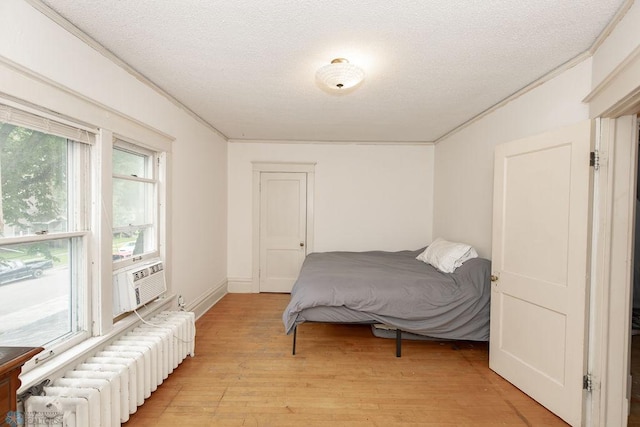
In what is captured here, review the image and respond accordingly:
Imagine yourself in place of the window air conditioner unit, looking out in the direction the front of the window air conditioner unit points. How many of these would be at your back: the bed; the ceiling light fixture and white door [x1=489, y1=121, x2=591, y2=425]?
0

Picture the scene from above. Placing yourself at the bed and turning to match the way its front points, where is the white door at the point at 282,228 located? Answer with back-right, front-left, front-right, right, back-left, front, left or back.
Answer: front-right

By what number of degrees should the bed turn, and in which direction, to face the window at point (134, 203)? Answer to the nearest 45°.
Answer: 0° — it already faces it

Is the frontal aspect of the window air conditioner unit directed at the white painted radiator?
no

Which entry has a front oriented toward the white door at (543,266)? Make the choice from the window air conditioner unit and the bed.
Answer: the window air conditioner unit

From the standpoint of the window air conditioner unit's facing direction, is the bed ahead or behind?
ahead

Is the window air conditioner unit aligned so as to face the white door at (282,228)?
no

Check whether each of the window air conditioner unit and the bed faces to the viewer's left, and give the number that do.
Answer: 1

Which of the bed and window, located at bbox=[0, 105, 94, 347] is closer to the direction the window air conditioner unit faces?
the bed

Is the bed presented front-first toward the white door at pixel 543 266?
no

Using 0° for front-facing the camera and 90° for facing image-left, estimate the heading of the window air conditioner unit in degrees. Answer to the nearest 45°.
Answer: approximately 315°

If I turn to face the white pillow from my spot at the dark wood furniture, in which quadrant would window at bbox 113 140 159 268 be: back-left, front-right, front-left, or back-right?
front-left

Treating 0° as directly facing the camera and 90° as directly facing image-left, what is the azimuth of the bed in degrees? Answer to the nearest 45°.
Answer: approximately 90°

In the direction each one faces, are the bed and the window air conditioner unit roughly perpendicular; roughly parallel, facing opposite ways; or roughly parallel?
roughly parallel, facing opposite ways

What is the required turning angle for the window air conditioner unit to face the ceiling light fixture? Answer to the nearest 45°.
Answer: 0° — it already faces it

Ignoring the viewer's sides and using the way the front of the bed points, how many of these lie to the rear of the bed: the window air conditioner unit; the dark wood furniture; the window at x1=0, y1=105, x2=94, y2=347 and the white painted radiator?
0

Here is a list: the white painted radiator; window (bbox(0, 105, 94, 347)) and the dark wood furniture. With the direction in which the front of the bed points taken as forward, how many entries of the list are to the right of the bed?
0

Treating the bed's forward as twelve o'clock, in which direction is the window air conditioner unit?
The window air conditioner unit is roughly at 11 o'clock from the bed.
